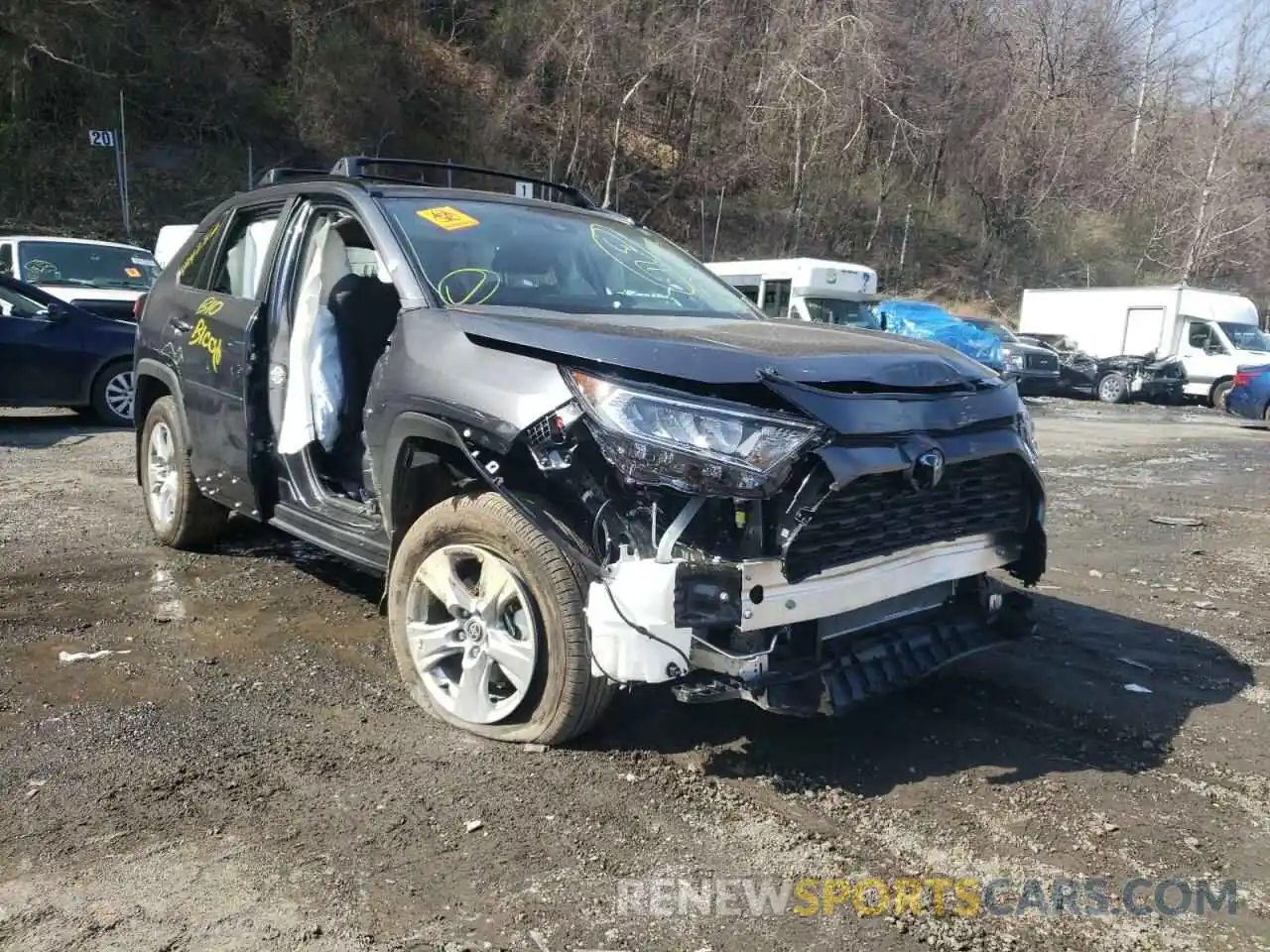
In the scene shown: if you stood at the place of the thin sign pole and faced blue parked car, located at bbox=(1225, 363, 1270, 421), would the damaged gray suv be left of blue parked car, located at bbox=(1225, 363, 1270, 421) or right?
right

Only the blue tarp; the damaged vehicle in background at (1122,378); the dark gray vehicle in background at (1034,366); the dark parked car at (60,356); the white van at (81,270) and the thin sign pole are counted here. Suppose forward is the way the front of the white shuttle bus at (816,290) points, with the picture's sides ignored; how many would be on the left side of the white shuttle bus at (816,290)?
3

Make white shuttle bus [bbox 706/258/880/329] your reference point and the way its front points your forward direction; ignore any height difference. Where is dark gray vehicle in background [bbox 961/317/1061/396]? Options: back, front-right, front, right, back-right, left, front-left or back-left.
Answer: left

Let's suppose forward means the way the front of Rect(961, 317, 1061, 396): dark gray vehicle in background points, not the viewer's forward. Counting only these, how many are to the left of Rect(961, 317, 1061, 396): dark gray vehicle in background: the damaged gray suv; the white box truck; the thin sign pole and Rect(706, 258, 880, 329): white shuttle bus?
1

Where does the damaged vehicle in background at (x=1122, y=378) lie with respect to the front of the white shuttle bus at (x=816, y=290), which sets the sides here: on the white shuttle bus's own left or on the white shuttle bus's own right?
on the white shuttle bus's own left

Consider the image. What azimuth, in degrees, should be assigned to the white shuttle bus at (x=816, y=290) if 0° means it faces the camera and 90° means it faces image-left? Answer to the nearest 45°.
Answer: approximately 315°

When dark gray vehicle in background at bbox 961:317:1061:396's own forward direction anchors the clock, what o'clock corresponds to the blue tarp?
The blue tarp is roughly at 3 o'clock from the dark gray vehicle in background.

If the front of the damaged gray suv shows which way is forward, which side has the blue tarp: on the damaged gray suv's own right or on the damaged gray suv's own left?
on the damaged gray suv's own left
